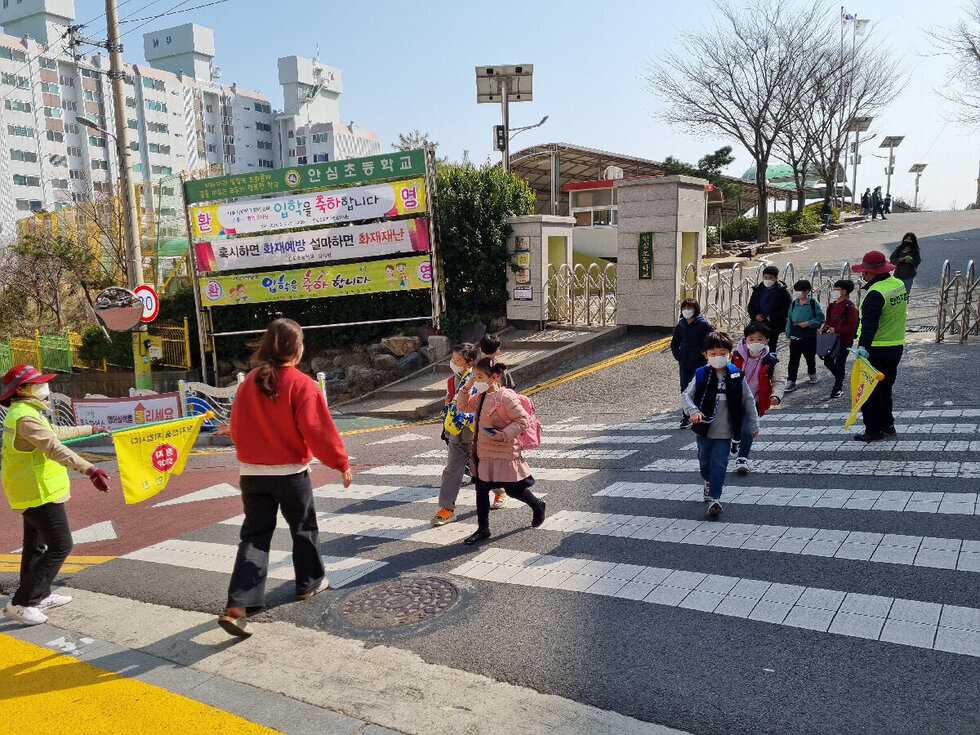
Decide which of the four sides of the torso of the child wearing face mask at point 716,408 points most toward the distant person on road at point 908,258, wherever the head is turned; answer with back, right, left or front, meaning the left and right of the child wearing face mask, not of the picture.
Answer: back

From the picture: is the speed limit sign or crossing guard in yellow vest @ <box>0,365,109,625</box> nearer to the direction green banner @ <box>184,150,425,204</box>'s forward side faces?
the crossing guard in yellow vest

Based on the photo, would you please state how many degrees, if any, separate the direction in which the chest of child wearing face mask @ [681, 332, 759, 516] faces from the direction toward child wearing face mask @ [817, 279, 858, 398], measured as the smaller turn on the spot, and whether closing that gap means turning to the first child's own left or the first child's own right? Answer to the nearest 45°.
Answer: approximately 180°

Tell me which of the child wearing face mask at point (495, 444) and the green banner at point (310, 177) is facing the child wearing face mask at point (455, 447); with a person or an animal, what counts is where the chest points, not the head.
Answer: the green banner

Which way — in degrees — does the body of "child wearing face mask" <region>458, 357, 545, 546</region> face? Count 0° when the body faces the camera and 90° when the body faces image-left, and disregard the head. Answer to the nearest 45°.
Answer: approximately 45°

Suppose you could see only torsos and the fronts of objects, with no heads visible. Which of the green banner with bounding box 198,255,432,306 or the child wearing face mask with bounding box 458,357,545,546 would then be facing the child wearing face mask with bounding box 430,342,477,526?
the green banner

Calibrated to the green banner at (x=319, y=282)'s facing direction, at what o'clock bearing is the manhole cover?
The manhole cover is roughly at 12 o'clock from the green banner.

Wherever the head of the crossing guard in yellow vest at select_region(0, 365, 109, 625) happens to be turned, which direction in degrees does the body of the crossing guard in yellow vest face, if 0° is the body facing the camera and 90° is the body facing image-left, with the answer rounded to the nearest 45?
approximately 270°
